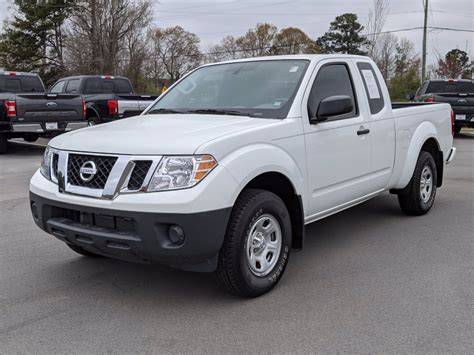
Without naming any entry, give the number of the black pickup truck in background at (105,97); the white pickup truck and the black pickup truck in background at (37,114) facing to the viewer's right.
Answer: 0

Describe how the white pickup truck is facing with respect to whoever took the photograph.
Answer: facing the viewer and to the left of the viewer

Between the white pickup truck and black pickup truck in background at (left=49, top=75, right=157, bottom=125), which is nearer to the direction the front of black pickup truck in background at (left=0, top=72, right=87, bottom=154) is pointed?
the black pickup truck in background

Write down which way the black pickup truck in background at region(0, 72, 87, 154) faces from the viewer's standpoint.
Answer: facing away from the viewer and to the left of the viewer

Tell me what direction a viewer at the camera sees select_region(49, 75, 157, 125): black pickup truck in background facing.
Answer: facing away from the viewer and to the left of the viewer

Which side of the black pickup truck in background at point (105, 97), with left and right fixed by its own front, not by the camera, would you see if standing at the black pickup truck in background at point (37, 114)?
left

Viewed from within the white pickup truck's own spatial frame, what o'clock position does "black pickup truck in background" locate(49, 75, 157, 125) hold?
The black pickup truck in background is roughly at 4 o'clock from the white pickup truck.

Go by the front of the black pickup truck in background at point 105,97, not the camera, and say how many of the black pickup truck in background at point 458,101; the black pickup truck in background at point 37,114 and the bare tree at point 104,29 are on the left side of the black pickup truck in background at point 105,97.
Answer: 1

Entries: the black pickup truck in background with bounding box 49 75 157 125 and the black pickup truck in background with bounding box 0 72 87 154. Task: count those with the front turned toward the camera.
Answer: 0

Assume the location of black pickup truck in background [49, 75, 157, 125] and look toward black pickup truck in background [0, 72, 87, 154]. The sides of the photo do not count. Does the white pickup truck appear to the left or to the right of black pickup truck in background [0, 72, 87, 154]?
left
